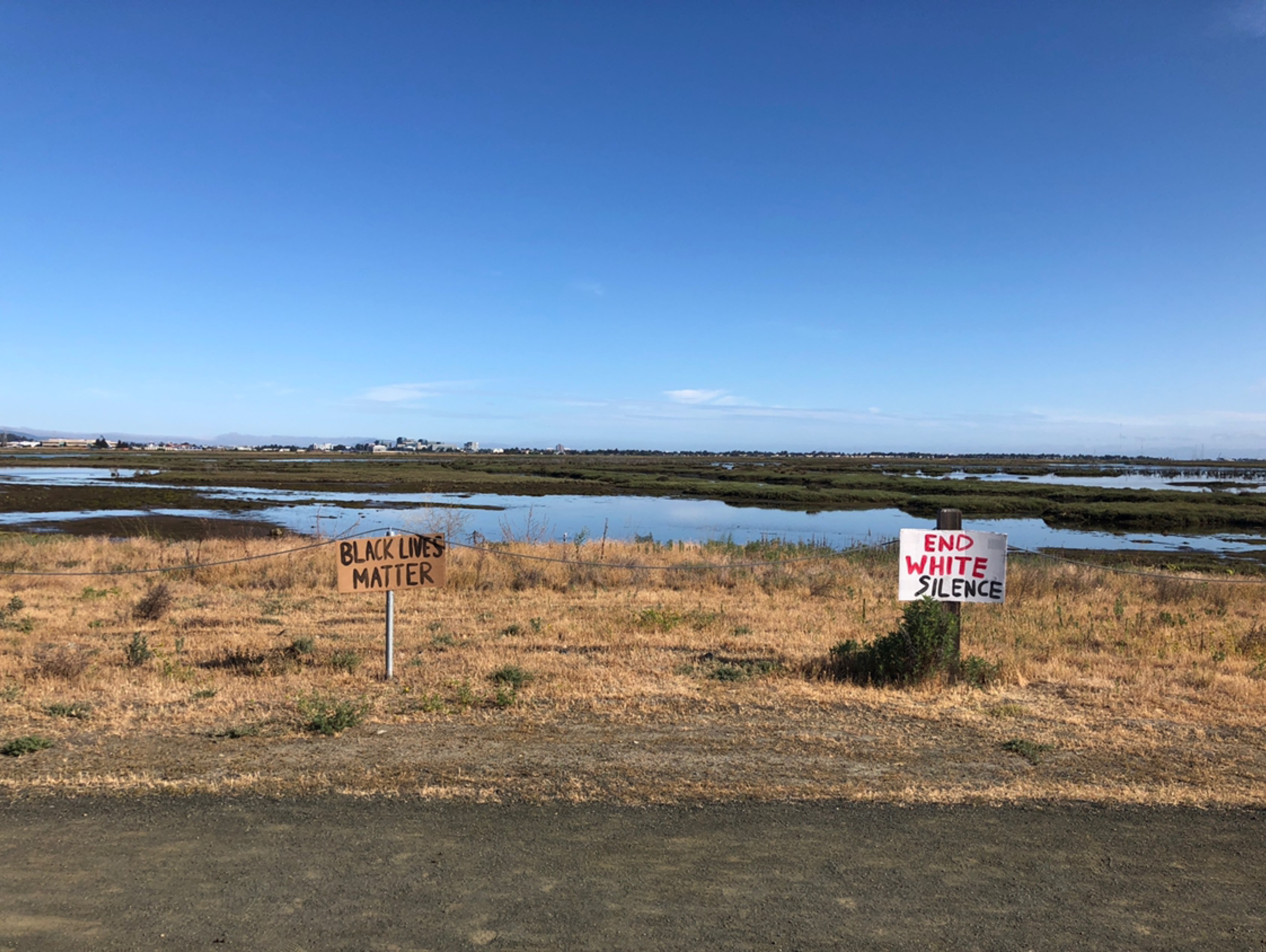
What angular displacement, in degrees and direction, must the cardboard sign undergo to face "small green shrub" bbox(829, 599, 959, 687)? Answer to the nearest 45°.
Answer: approximately 90° to its left

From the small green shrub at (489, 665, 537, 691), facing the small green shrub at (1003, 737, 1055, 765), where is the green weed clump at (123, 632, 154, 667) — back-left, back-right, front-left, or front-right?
back-right

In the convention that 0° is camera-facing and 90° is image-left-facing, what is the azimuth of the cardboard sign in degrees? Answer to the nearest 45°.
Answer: approximately 0°

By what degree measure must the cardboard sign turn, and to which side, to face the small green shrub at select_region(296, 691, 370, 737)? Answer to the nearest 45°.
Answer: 0° — it already faces it

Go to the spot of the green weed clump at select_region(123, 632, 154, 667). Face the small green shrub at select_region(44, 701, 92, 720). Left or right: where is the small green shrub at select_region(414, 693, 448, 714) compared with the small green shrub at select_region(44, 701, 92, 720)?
left

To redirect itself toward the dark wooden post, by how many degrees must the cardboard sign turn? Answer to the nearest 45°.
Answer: approximately 90° to its left

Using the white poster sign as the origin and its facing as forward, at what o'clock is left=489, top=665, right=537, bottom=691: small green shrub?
The small green shrub is roughly at 2 o'clock from the white poster sign.

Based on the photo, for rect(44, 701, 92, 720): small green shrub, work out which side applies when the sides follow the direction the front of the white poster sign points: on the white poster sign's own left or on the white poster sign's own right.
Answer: on the white poster sign's own right

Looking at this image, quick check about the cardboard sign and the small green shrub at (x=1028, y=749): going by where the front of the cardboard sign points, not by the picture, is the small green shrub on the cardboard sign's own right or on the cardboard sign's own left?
on the cardboard sign's own left

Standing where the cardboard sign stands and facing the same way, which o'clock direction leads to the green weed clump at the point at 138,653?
The green weed clump is roughly at 4 o'clock from the cardboard sign.

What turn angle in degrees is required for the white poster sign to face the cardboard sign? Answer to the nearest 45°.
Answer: approximately 90° to its right

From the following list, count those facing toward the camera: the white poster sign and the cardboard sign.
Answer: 2

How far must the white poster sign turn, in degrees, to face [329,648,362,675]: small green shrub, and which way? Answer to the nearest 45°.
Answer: approximately 90° to its right

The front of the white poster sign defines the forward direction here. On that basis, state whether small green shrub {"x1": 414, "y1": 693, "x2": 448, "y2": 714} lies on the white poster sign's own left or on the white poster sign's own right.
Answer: on the white poster sign's own right
